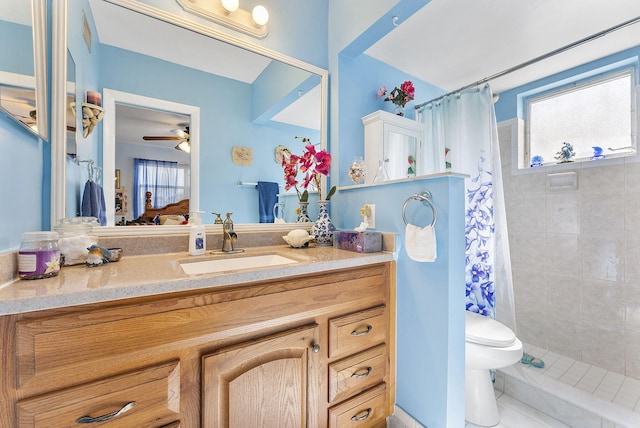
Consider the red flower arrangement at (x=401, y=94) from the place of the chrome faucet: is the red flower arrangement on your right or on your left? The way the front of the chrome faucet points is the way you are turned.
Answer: on your left

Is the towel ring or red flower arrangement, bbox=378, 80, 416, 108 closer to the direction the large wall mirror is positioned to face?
the towel ring

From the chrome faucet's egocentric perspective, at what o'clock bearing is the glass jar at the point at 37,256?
The glass jar is roughly at 3 o'clock from the chrome faucet.

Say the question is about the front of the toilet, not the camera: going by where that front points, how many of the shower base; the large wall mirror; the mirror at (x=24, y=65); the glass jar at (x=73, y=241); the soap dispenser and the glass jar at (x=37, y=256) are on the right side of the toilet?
5

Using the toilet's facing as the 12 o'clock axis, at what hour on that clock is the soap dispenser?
The soap dispenser is roughly at 3 o'clock from the toilet.

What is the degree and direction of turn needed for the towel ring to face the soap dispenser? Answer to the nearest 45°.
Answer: approximately 45° to its right

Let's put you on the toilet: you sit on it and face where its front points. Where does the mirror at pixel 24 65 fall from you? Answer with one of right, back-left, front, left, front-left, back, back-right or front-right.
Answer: right

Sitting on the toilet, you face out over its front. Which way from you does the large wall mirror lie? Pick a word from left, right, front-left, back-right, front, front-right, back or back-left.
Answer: right

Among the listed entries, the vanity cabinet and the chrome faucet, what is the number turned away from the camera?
0

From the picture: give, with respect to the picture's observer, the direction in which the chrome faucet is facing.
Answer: facing the viewer and to the right of the viewer

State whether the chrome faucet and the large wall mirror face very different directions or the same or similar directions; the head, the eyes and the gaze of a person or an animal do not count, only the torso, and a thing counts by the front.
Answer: same or similar directions
